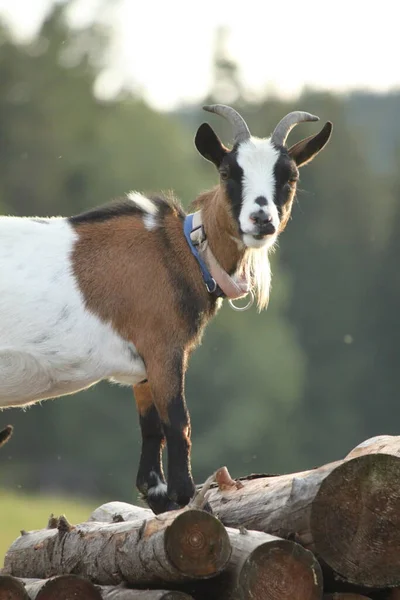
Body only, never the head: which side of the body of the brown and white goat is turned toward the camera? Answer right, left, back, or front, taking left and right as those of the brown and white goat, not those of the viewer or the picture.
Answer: right

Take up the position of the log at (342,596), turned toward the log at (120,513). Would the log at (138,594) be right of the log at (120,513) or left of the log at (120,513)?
left
